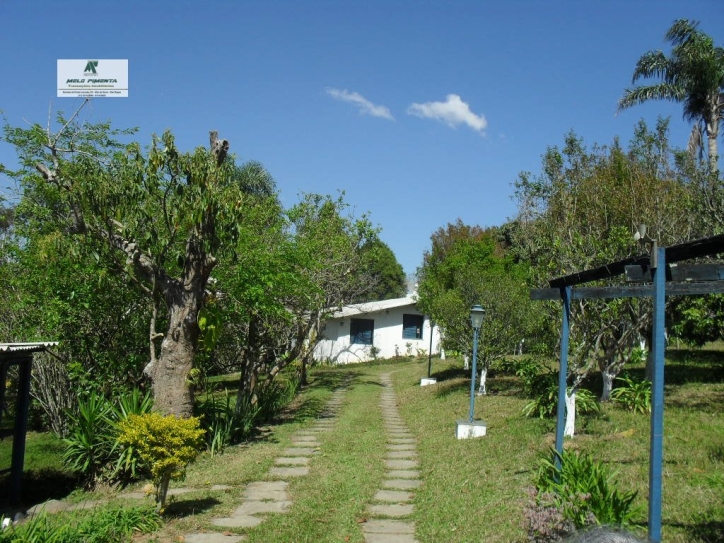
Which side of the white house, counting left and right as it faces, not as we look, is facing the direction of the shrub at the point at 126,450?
front

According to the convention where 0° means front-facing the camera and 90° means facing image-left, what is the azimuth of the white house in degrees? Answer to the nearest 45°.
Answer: approximately 0°

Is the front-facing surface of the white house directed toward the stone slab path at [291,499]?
yes

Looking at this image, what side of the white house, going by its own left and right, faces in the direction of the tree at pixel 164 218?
front

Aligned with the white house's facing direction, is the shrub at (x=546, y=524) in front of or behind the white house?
in front
